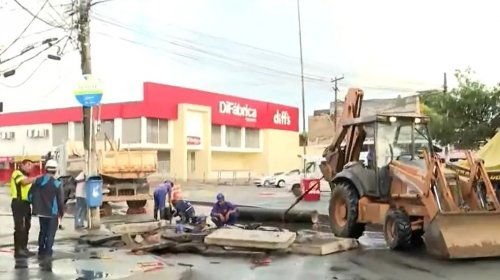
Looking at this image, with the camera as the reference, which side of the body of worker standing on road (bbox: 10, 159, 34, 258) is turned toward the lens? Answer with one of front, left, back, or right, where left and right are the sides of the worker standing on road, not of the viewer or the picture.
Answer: right

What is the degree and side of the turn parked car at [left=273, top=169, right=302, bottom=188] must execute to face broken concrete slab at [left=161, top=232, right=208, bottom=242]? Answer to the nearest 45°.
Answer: approximately 45° to its left

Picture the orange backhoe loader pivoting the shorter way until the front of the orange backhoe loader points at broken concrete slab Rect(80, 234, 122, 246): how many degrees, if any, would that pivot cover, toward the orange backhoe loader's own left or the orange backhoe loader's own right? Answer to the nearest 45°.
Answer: approximately 135° to the orange backhoe loader's own right

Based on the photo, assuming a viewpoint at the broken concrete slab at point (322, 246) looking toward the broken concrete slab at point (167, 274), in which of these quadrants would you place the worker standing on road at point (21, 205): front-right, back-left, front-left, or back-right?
front-right

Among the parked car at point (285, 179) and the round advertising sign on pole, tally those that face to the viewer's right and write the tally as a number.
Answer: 0

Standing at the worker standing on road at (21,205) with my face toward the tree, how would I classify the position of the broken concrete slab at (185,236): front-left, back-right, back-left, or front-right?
front-right

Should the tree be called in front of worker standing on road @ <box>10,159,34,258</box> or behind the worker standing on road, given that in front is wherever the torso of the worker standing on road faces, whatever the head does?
in front

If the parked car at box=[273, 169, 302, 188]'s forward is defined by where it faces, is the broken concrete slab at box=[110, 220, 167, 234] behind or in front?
in front

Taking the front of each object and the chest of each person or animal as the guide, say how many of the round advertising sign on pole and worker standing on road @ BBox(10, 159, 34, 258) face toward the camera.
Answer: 1

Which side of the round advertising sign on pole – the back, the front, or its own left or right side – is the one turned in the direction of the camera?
front

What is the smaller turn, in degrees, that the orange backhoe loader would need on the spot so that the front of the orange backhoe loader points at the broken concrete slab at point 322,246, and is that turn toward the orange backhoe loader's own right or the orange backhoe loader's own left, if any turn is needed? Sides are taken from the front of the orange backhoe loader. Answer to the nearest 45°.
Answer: approximately 90° to the orange backhoe loader's own right
